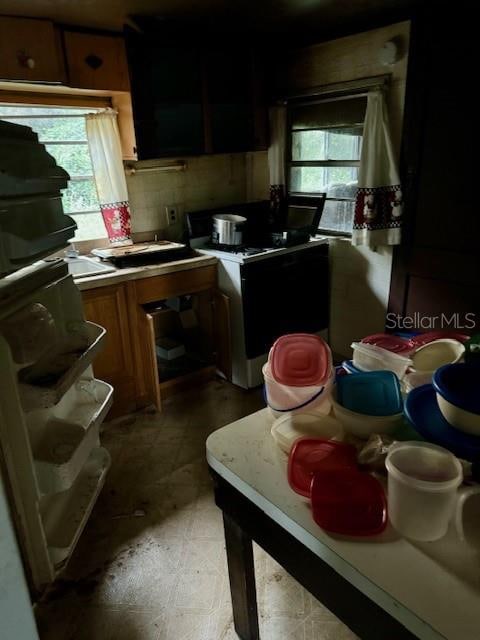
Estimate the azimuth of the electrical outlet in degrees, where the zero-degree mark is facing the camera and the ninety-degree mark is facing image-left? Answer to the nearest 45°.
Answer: approximately 315°

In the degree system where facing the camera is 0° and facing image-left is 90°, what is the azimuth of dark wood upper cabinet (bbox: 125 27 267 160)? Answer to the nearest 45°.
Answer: approximately 315°

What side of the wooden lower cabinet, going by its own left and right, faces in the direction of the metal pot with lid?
left
